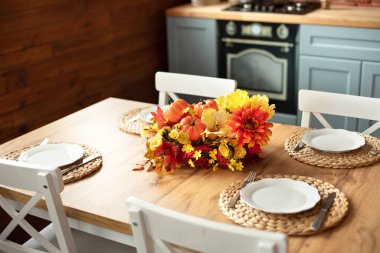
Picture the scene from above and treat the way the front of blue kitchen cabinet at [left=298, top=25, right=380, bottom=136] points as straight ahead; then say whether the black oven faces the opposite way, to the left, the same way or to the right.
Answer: the same way

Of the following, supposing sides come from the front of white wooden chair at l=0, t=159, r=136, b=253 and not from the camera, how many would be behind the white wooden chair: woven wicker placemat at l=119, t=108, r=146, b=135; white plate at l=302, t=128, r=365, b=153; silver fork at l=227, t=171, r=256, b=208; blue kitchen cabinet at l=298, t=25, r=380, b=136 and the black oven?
0

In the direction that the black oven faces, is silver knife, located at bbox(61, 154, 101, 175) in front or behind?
in front

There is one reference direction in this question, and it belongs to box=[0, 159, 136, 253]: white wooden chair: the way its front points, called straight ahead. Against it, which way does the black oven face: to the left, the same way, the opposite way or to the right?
the opposite way

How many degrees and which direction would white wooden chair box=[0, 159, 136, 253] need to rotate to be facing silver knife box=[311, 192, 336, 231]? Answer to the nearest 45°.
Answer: approximately 90° to its right

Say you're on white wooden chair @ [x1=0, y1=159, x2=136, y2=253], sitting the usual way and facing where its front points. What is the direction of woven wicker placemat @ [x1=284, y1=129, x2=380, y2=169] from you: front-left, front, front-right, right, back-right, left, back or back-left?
front-right

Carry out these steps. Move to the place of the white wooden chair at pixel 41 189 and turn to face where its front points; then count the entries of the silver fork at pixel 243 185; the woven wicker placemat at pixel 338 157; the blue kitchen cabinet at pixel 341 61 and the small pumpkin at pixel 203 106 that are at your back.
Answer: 0

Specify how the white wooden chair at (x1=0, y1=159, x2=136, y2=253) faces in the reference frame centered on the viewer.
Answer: facing away from the viewer and to the right of the viewer

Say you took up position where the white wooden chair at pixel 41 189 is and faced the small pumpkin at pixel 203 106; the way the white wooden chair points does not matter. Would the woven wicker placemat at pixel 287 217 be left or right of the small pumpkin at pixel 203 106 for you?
right

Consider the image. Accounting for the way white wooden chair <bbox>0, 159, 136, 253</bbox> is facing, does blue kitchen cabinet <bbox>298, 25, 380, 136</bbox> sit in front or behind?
in front

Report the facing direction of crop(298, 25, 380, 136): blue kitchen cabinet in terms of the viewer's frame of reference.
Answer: facing the viewer and to the left of the viewer

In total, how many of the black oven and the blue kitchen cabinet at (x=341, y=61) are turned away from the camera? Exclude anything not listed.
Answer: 0

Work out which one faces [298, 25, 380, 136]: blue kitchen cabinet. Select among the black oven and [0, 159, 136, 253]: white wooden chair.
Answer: the white wooden chair

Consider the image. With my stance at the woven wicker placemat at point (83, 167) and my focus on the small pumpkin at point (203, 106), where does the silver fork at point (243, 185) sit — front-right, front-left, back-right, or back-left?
front-right
